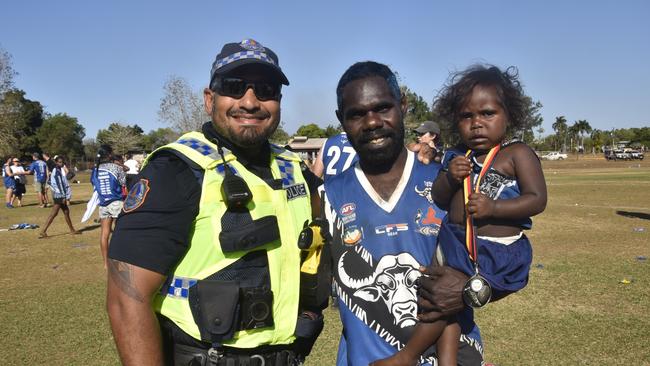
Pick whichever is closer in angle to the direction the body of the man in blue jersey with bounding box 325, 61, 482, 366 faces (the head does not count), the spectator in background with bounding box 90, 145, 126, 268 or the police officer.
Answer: the police officer

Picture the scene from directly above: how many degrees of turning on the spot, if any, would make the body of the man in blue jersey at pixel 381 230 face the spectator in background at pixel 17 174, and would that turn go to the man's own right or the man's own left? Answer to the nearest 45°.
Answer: approximately 135° to the man's own right

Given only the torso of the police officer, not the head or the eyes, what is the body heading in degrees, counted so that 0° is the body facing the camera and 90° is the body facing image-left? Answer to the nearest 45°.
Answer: approximately 315°

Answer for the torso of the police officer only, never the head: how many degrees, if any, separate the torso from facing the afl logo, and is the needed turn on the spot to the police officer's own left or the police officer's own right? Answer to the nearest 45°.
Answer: approximately 45° to the police officer's own left

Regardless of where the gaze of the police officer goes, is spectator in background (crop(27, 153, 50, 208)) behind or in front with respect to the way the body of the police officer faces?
behind

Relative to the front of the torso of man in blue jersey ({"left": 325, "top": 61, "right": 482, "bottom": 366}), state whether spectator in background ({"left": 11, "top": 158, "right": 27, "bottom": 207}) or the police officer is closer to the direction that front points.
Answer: the police officer

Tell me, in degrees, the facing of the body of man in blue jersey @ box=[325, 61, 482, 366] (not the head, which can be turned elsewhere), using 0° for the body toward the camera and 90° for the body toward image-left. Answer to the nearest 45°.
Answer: approximately 0°

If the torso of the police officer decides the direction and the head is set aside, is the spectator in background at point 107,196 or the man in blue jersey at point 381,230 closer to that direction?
the man in blue jersey

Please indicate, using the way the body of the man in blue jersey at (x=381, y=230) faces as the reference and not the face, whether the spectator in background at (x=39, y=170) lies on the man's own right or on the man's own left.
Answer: on the man's own right
